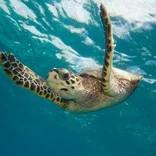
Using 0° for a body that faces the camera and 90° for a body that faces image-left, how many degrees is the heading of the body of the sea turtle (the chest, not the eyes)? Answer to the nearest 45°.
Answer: approximately 45°
